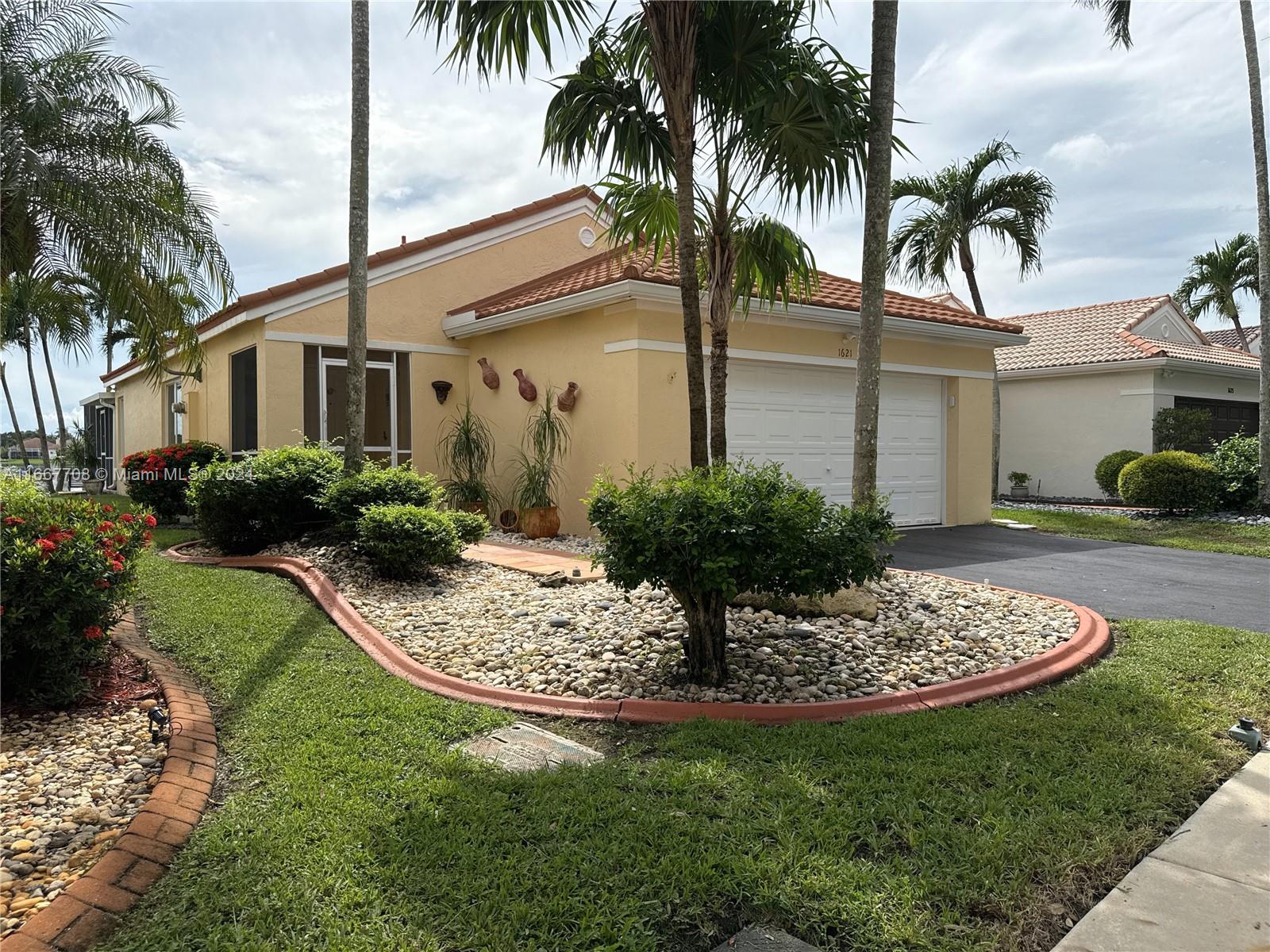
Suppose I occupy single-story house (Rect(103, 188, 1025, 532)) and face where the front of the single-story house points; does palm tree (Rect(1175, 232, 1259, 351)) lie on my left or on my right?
on my left

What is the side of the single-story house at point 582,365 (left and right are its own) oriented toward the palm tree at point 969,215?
left

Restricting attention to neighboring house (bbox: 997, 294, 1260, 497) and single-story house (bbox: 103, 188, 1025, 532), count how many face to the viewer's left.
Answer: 0

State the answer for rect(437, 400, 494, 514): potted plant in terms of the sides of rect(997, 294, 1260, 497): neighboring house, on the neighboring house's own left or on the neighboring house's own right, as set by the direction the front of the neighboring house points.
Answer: on the neighboring house's own right

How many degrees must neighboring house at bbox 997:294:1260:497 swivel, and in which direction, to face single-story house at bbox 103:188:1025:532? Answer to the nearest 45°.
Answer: approximately 90° to its right

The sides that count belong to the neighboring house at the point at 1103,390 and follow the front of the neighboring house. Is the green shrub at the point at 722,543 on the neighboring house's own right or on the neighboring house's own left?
on the neighboring house's own right

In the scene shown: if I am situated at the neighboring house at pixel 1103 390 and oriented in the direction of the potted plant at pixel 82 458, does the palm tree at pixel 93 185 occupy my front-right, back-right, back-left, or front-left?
front-left

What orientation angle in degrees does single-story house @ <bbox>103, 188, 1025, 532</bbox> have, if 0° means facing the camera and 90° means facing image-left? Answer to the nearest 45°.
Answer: approximately 315°

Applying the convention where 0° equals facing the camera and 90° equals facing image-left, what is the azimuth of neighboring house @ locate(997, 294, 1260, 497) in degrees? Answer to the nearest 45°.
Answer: approximately 315°

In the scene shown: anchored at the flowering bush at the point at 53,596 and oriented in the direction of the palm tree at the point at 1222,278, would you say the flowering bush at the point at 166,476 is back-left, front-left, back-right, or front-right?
front-left

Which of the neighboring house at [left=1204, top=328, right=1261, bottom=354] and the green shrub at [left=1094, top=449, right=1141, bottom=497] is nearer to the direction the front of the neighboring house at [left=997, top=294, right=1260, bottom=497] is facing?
the green shrub

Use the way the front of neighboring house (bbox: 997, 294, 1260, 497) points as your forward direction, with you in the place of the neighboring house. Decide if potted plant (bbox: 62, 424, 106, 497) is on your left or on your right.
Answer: on your right
